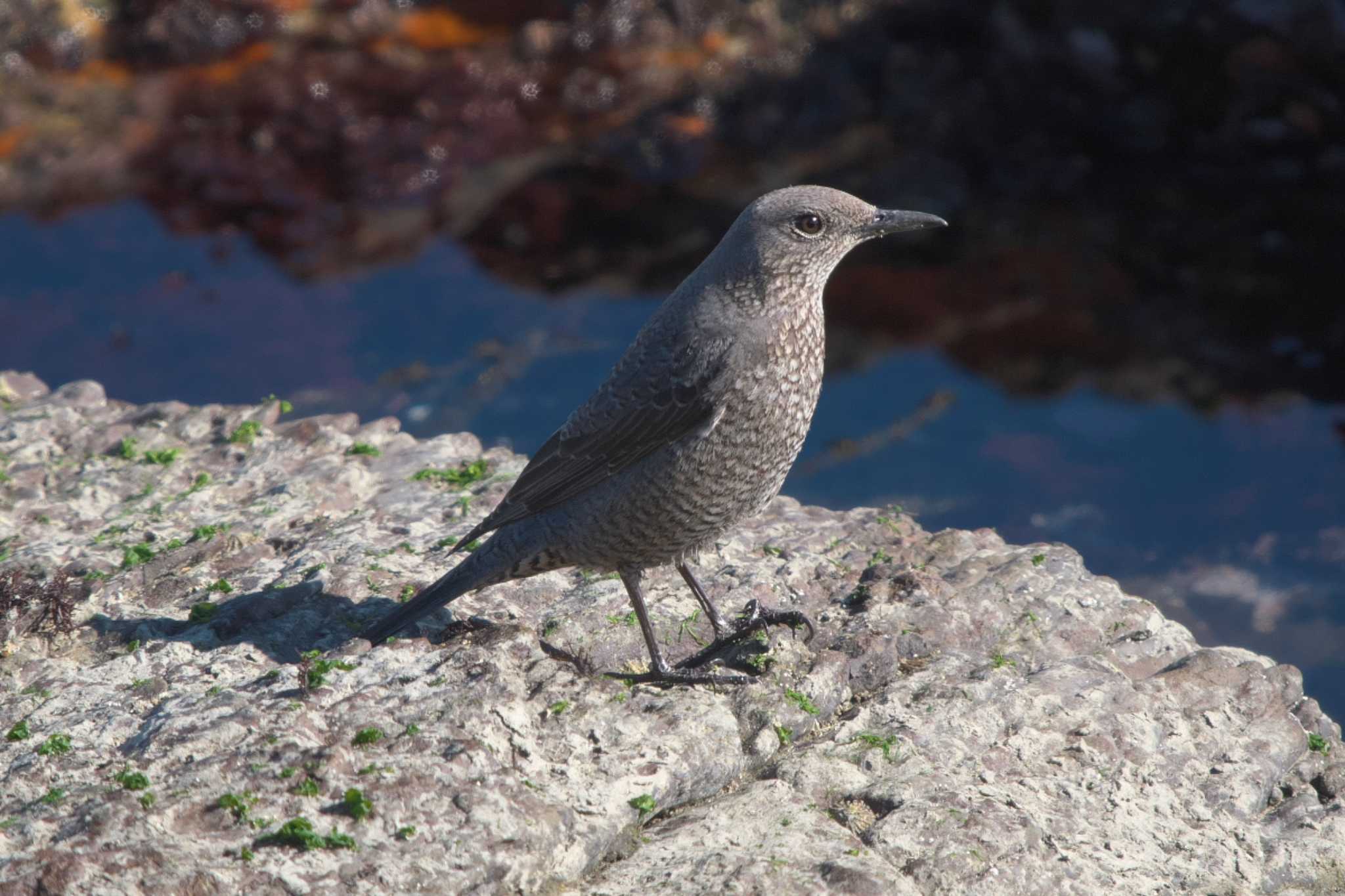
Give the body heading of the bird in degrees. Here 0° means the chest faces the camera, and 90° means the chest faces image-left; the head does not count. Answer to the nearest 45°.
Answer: approximately 270°
